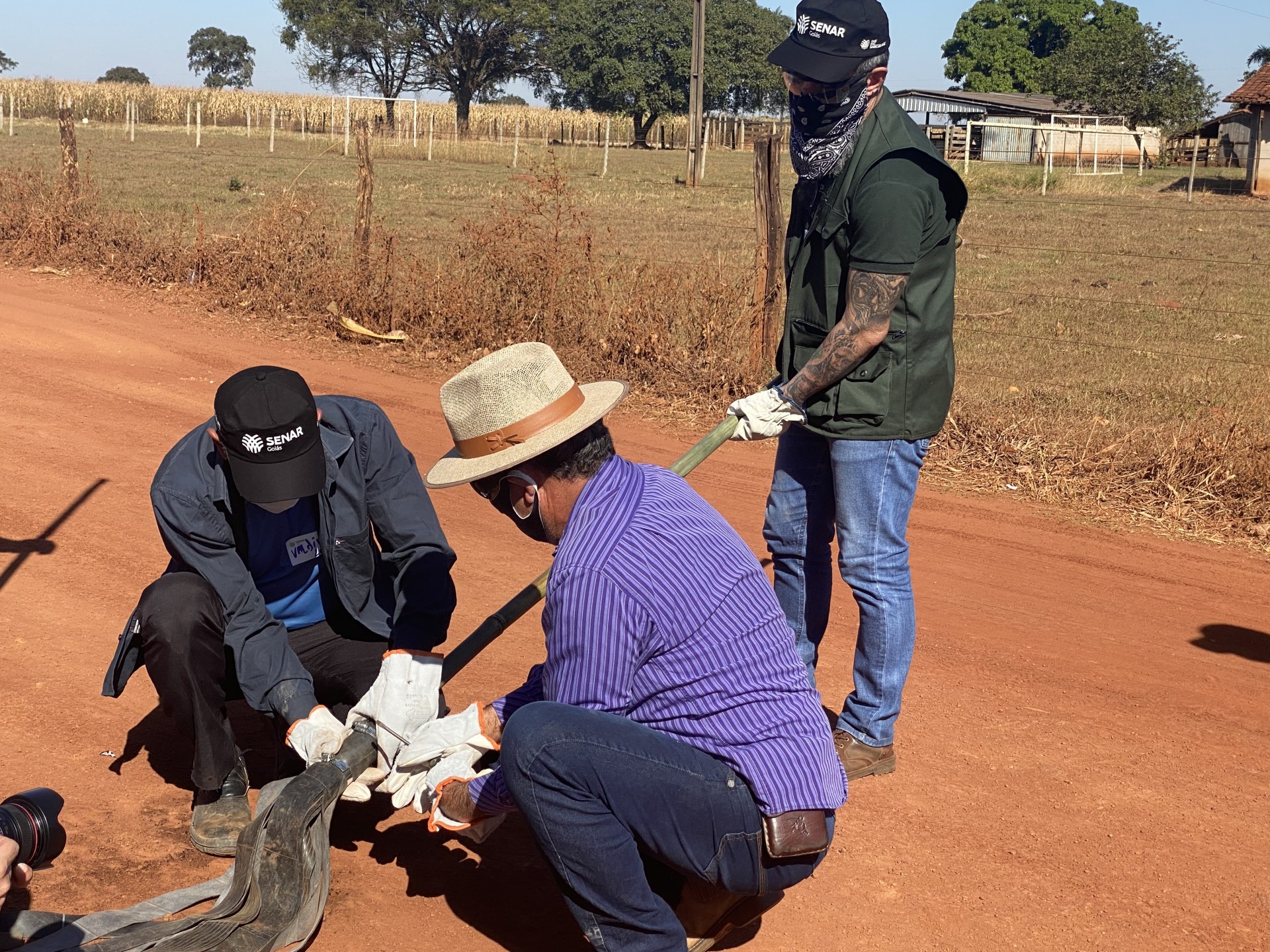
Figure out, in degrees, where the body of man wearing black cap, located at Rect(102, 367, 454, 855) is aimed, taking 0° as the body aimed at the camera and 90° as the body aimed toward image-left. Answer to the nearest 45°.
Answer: approximately 0°

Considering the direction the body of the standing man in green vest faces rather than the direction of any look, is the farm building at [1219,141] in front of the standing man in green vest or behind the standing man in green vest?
behind

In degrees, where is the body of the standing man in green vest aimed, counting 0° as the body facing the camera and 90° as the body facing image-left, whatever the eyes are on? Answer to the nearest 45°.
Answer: approximately 45°

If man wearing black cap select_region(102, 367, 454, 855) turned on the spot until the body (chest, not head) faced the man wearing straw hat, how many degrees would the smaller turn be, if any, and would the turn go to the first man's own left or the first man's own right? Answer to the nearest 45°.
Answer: approximately 45° to the first man's own left

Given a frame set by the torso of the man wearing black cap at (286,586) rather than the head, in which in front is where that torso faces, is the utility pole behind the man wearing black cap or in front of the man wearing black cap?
behind

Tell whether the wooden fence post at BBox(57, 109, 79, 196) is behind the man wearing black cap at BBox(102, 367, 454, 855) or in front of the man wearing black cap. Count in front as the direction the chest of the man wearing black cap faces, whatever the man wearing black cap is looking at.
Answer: behind

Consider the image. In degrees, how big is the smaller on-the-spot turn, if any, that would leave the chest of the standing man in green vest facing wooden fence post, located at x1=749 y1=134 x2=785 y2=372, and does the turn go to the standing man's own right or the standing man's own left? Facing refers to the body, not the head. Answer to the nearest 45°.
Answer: approximately 135° to the standing man's own right

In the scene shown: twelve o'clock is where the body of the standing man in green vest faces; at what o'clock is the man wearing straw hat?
The man wearing straw hat is roughly at 11 o'clock from the standing man in green vest.

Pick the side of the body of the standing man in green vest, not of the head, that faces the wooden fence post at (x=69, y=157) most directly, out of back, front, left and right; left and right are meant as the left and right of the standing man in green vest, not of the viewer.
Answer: right

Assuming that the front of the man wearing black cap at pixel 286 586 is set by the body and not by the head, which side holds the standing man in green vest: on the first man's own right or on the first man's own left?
on the first man's own left

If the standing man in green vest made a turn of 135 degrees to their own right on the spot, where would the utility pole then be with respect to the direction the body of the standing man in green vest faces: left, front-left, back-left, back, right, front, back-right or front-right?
front
